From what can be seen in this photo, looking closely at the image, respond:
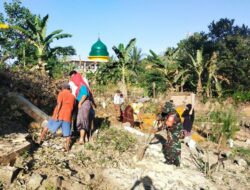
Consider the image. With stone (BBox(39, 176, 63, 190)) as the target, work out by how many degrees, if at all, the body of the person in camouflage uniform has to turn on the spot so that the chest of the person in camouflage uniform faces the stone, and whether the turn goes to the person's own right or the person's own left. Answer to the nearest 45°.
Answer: approximately 45° to the person's own left

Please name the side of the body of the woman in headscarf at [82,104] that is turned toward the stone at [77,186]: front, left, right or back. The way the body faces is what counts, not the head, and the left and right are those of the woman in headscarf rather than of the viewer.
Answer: left

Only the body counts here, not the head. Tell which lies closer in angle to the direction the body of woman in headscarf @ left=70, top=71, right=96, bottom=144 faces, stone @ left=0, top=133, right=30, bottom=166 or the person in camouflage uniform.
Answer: the stone

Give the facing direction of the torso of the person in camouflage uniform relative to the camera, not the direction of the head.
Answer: to the viewer's left

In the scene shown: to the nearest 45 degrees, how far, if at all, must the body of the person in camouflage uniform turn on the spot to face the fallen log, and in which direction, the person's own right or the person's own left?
0° — they already face it

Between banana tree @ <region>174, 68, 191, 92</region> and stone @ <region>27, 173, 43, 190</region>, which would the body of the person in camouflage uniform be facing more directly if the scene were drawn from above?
the stone

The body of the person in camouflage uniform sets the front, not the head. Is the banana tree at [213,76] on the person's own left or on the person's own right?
on the person's own right

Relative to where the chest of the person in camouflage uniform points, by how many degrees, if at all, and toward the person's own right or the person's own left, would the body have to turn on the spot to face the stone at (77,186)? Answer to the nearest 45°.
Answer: approximately 45° to the person's own left

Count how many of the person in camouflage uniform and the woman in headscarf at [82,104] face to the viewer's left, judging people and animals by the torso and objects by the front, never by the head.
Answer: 2

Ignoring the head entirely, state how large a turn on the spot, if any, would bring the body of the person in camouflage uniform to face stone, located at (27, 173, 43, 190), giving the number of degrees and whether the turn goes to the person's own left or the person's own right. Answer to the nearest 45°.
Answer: approximately 45° to the person's own left

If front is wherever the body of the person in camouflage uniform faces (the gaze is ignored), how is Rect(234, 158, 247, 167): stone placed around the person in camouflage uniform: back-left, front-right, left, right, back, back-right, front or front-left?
back-right
